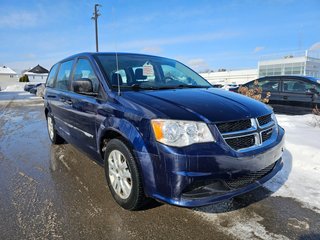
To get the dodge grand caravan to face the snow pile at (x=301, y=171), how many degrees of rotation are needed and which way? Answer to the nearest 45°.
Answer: approximately 90° to its left

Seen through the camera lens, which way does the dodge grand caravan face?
facing the viewer and to the right of the viewer
